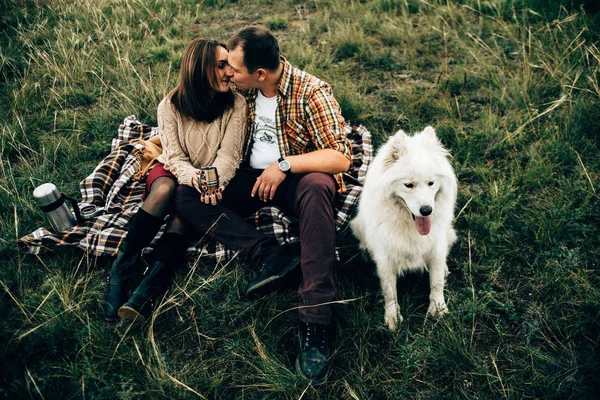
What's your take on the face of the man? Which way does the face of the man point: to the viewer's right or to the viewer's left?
to the viewer's left

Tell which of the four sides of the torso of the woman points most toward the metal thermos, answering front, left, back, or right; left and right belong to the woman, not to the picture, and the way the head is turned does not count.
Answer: right

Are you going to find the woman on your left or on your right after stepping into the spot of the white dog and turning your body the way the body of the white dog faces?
on your right

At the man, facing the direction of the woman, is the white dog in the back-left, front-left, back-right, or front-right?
back-left

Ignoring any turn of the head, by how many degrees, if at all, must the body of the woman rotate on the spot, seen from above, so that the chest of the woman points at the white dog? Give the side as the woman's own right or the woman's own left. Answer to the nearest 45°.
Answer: approximately 45° to the woman's own left

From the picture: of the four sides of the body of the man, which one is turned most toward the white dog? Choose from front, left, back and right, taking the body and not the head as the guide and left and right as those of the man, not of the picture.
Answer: left

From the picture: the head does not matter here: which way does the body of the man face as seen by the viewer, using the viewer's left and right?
facing the viewer and to the left of the viewer

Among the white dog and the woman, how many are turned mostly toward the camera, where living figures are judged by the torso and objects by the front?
2

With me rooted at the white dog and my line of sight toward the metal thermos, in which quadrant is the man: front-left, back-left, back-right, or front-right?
front-right

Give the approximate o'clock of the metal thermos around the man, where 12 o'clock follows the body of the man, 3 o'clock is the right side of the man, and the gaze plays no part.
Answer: The metal thermos is roughly at 2 o'clock from the man.

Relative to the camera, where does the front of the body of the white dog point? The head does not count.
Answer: toward the camera

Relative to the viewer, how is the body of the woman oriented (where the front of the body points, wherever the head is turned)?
toward the camera
